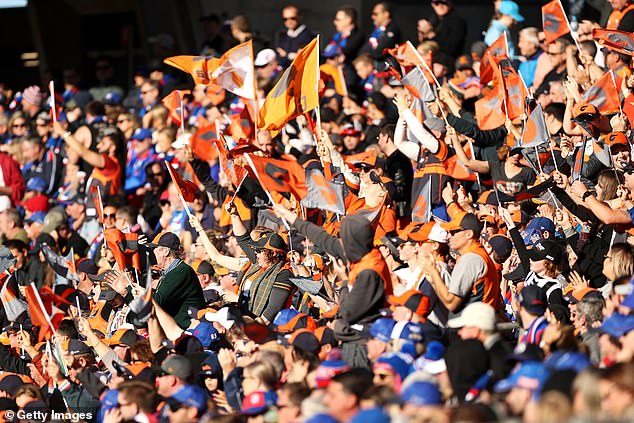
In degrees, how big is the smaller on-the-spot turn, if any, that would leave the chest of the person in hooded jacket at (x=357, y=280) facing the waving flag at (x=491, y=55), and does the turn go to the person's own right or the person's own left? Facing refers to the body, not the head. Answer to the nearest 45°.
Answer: approximately 90° to the person's own right

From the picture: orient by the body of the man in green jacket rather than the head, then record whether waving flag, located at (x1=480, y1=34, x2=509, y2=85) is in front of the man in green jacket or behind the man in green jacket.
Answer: behind
